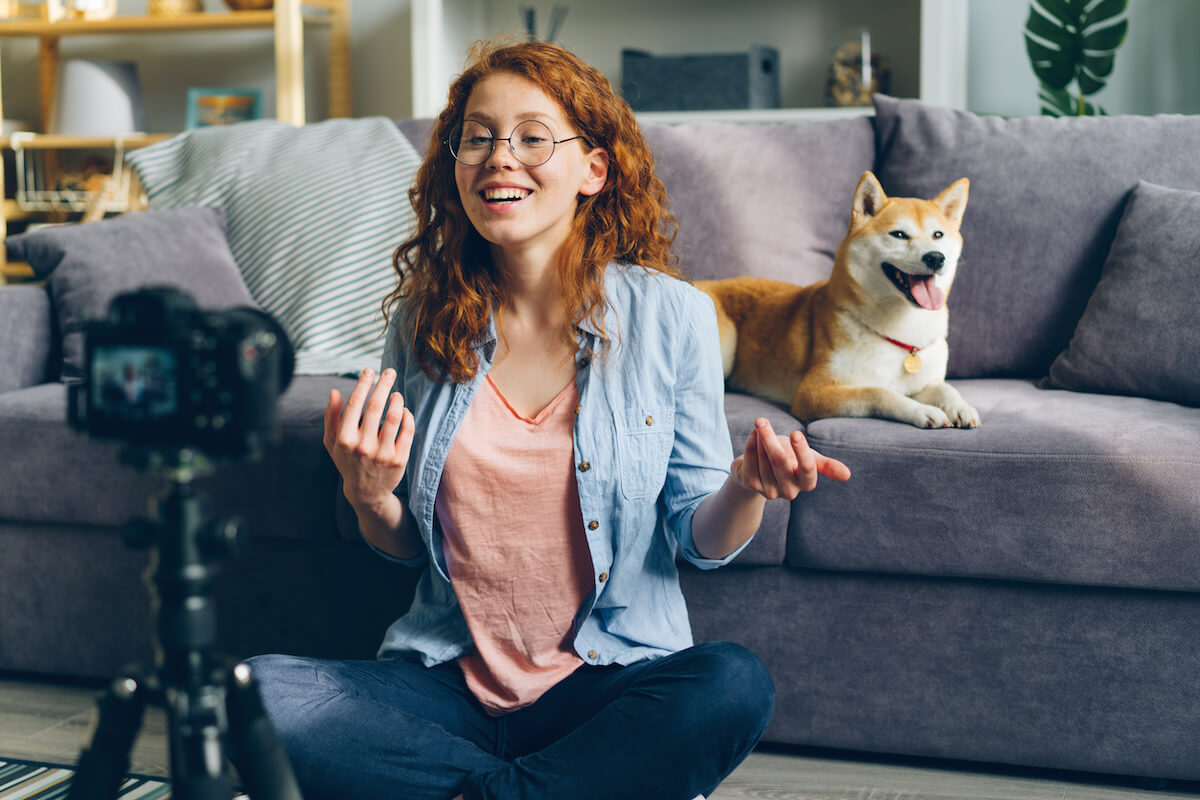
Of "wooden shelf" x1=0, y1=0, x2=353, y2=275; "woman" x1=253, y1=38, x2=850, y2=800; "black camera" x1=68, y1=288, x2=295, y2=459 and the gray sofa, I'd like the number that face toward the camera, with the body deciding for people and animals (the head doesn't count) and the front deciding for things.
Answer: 3

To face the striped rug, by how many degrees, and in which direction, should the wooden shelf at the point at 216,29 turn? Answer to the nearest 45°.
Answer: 0° — it already faces it

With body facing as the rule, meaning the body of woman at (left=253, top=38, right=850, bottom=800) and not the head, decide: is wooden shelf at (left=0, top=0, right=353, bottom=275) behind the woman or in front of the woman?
behind

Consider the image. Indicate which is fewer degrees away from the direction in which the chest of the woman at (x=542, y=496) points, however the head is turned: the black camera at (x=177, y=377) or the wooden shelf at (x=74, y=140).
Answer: the black camera

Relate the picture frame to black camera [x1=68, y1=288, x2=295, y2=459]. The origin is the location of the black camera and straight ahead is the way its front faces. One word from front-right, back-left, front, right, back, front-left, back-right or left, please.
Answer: front-left

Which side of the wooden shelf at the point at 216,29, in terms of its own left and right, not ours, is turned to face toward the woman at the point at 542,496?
front

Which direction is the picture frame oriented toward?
toward the camera

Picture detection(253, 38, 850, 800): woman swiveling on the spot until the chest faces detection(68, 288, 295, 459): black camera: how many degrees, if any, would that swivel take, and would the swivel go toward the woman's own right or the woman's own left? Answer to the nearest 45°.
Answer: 0° — they already face it

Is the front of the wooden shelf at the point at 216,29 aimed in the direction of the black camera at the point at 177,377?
yes

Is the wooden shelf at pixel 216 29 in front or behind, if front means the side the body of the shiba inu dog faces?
behind

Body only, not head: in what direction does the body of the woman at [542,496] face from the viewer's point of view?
toward the camera
